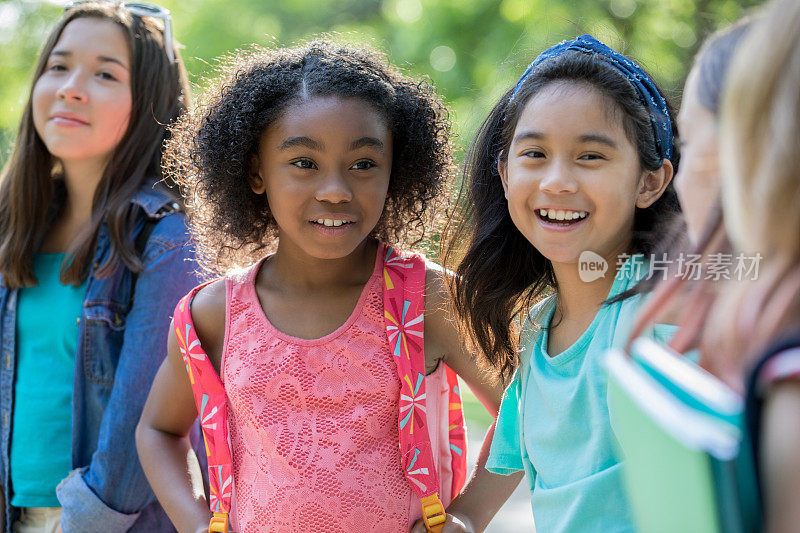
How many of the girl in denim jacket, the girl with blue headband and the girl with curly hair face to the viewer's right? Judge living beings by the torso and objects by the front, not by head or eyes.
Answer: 0

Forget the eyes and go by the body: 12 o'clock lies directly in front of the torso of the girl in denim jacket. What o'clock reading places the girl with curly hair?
The girl with curly hair is roughly at 9 o'clock from the girl in denim jacket.

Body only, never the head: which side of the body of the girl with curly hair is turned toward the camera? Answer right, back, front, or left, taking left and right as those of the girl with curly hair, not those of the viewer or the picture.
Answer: front

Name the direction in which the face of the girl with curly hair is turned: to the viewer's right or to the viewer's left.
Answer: to the viewer's right

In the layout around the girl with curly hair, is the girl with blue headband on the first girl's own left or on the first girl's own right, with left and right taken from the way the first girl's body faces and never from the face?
on the first girl's own left

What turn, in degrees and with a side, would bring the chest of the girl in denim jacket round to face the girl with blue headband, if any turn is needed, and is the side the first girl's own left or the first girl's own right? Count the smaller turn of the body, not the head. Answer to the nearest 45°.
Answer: approximately 90° to the first girl's own left

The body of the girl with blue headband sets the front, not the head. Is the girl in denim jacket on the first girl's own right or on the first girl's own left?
on the first girl's own right

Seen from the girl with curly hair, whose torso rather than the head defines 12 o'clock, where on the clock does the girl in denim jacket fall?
The girl in denim jacket is roughly at 4 o'clock from the girl with curly hair.

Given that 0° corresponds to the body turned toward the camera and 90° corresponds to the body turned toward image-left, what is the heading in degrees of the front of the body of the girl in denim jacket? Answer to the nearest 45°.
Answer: approximately 45°
